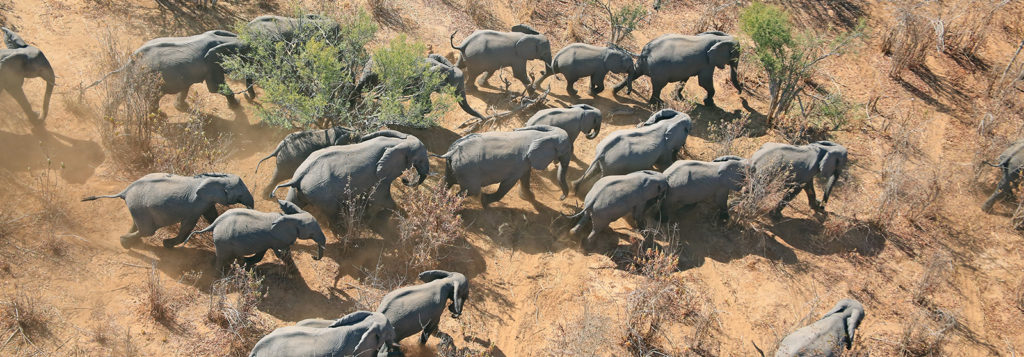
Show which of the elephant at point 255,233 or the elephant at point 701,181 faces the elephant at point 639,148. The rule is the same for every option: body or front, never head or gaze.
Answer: the elephant at point 255,233

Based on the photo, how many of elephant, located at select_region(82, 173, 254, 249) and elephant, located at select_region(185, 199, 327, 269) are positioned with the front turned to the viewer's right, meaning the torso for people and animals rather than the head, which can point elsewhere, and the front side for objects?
2

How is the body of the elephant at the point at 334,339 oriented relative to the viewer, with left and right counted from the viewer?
facing to the right of the viewer

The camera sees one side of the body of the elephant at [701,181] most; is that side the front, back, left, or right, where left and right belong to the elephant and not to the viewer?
right

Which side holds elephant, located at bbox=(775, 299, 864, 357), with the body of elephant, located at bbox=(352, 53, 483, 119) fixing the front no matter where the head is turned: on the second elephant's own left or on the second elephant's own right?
on the second elephant's own right

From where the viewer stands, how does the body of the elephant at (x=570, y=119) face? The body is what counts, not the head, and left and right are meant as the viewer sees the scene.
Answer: facing to the right of the viewer

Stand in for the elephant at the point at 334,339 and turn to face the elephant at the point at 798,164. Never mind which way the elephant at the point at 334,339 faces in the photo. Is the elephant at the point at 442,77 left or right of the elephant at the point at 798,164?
left

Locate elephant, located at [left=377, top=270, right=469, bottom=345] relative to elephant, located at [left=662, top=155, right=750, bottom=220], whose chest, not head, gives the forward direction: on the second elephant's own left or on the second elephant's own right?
on the second elephant's own right

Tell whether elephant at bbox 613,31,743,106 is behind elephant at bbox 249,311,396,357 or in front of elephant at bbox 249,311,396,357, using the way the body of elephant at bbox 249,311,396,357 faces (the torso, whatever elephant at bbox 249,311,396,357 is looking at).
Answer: in front

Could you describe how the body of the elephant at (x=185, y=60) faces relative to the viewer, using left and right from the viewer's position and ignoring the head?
facing to the right of the viewer

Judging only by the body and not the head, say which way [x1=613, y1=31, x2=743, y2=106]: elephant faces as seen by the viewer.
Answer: to the viewer's right

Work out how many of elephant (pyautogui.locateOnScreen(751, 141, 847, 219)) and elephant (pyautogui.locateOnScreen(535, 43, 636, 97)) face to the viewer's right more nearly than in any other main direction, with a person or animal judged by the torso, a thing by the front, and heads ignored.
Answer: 2

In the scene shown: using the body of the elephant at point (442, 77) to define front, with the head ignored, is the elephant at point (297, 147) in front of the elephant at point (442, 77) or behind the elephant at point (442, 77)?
behind

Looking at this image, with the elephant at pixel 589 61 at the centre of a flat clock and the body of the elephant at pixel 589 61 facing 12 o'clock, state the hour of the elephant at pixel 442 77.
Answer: the elephant at pixel 442 77 is roughly at 5 o'clock from the elephant at pixel 589 61.

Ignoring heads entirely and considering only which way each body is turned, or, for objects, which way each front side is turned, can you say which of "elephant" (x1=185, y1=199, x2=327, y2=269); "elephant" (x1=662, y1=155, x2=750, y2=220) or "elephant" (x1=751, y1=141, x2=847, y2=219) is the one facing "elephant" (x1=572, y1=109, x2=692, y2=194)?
"elephant" (x1=185, y1=199, x2=327, y2=269)
